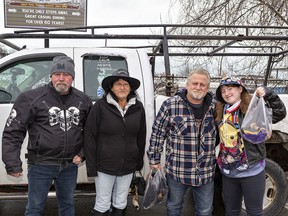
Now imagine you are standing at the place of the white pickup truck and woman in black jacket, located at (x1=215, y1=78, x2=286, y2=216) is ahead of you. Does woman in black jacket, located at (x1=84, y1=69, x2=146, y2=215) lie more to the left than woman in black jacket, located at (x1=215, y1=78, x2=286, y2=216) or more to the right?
right

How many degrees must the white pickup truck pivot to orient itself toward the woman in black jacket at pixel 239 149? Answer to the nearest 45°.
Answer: approximately 135° to its left

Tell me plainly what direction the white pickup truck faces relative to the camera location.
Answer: facing to the left of the viewer

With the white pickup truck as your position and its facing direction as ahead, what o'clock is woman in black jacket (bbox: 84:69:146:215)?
The woman in black jacket is roughly at 8 o'clock from the white pickup truck.
